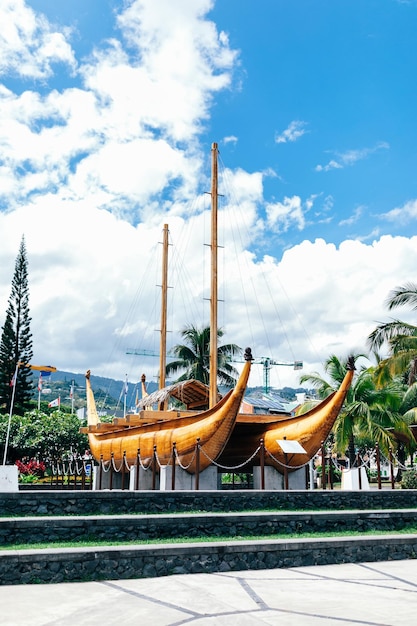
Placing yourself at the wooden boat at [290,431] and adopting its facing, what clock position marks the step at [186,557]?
The step is roughly at 2 o'clock from the wooden boat.

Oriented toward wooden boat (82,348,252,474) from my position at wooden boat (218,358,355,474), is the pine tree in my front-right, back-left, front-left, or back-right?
front-right

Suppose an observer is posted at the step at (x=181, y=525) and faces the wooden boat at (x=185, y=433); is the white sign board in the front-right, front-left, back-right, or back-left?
front-right

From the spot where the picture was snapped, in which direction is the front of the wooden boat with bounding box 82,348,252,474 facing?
facing the viewer and to the right of the viewer

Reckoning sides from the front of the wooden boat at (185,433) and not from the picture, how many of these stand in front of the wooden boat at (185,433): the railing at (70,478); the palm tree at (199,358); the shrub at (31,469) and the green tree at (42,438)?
0

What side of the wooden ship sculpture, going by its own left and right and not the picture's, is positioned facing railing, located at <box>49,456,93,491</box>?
back

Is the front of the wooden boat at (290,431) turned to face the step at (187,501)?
no

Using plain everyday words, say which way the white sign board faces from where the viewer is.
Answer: facing the viewer

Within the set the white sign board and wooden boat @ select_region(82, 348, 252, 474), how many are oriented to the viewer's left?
0

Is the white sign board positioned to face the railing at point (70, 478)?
no

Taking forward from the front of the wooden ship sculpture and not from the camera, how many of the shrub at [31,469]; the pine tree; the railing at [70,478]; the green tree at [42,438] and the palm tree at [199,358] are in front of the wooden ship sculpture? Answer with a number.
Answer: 0
